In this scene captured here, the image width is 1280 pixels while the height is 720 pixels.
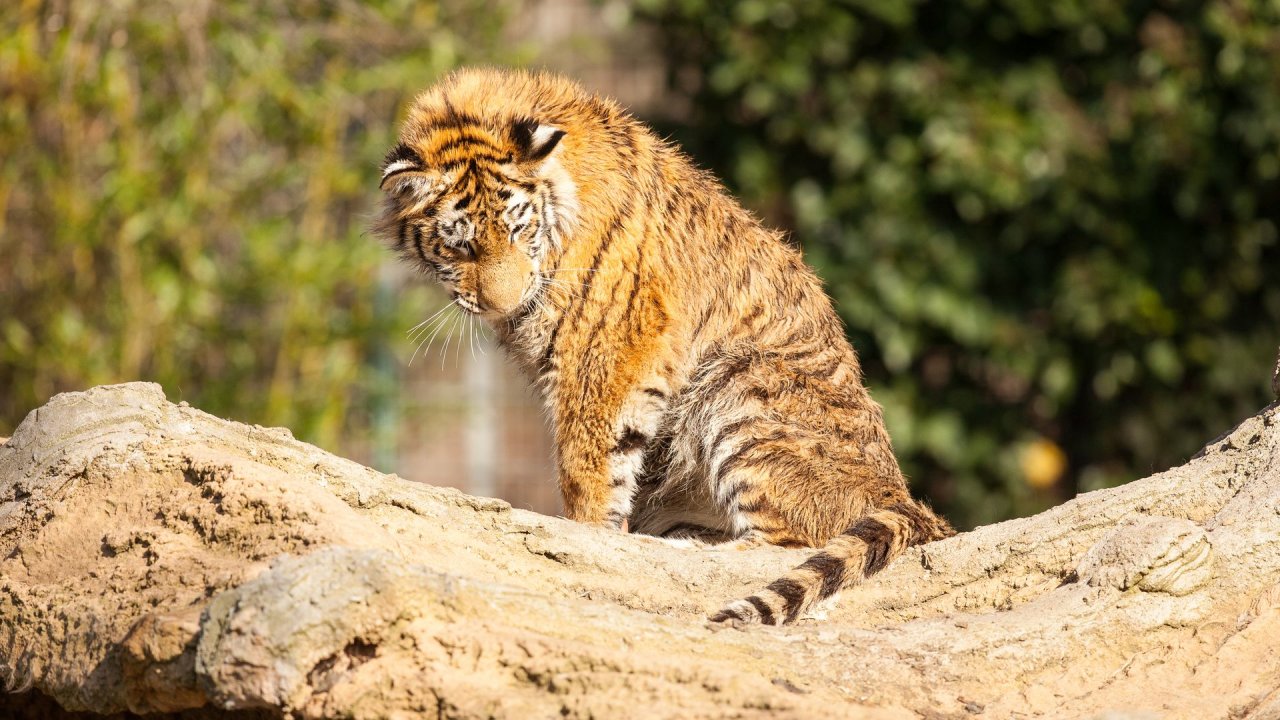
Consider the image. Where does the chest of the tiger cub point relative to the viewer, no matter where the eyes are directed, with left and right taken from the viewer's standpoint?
facing to the left of the viewer
